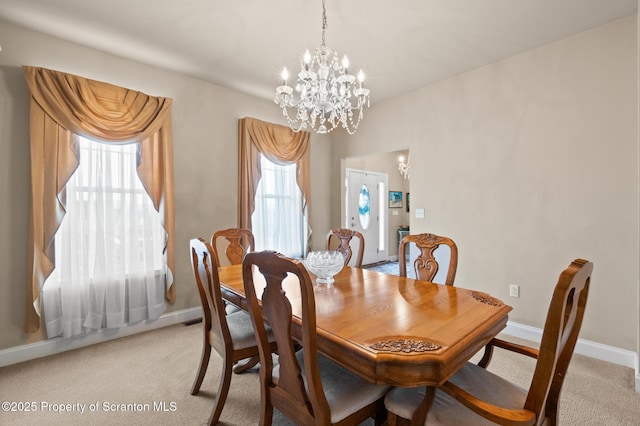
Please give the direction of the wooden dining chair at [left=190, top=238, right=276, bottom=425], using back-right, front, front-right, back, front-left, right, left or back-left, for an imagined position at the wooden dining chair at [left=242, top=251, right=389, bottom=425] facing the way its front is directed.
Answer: left

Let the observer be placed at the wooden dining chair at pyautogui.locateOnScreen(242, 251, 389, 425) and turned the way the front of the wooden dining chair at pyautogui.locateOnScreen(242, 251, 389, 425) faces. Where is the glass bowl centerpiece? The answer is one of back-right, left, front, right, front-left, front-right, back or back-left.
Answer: front-left

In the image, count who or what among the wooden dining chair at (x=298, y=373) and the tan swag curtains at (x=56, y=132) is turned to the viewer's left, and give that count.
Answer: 0

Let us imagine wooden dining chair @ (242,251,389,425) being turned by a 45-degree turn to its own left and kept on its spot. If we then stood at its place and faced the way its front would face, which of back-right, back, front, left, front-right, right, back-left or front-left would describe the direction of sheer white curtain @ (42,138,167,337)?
front-left

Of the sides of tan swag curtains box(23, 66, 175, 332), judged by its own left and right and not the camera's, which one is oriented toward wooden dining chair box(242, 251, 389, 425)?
front

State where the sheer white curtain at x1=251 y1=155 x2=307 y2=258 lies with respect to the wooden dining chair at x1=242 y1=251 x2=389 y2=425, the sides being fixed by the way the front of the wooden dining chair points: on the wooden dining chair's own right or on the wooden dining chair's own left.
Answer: on the wooden dining chair's own left

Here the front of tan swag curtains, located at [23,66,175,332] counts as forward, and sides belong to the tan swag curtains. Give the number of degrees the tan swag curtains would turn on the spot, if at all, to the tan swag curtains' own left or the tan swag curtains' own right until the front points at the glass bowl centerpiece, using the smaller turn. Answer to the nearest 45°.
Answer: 0° — it already faces it

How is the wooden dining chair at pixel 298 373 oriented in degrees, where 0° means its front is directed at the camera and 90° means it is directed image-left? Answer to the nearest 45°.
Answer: approximately 225°

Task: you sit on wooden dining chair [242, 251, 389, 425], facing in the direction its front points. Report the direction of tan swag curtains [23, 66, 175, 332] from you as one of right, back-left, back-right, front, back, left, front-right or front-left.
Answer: left

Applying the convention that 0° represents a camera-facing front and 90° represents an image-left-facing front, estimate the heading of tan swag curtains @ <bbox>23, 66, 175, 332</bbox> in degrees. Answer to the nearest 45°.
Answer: approximately 315°

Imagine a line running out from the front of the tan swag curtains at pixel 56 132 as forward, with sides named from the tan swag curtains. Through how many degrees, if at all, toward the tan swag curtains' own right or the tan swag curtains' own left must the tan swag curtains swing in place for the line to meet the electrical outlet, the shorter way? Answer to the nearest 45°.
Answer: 0° — it already faces it
